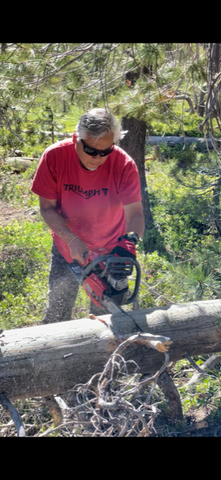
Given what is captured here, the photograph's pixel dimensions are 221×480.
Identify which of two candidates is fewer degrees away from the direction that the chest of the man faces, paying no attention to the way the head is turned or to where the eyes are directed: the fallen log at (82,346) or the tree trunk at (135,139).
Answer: the fallen log

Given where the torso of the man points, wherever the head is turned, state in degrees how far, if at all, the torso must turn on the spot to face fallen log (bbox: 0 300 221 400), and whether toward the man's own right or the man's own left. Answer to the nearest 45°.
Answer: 0° — they already face it

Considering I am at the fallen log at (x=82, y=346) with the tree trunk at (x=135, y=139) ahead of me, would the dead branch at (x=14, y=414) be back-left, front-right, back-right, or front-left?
back-left

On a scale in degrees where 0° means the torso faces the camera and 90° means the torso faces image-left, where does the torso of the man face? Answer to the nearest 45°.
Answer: approximately 0°

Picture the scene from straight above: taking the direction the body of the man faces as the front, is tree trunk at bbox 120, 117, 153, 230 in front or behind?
behind

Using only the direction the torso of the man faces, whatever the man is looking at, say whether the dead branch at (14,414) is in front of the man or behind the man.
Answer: in front
